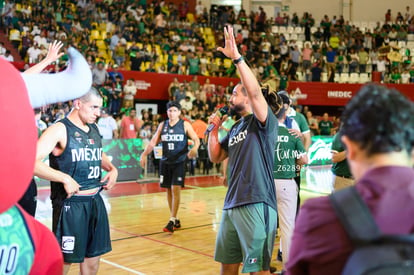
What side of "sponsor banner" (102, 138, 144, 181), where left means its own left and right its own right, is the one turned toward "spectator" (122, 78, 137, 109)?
back

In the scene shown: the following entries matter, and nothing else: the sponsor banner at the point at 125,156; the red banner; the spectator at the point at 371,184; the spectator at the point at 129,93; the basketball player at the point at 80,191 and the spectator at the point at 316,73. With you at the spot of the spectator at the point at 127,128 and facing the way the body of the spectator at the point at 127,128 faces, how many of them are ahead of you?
3

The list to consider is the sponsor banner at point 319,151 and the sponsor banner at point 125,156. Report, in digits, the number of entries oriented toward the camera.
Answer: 2

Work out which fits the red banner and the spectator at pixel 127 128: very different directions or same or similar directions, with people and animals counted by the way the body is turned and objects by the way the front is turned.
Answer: same or similar directions

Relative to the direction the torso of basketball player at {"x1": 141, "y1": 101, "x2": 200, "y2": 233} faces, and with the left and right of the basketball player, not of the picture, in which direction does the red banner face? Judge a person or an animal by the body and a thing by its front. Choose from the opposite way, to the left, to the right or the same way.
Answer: the same way

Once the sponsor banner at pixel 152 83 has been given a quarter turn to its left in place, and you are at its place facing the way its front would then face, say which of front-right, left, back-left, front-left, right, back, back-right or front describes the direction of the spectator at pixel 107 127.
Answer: right

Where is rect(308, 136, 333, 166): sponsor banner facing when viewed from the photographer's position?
facing the viewer

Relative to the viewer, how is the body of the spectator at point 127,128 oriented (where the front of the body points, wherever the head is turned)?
toward the camera

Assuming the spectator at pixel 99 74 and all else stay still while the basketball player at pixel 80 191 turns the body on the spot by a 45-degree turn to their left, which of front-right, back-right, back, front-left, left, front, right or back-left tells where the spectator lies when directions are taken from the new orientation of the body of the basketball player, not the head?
left

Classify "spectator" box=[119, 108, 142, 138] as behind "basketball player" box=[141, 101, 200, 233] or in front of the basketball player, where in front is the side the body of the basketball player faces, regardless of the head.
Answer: behind

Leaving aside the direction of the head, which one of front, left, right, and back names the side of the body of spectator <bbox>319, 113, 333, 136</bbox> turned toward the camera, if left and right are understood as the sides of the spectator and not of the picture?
front

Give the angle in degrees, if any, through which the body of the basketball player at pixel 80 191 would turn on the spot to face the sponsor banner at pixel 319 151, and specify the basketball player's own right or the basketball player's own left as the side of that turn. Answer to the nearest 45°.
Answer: approximately 90° to the basketball player's own left

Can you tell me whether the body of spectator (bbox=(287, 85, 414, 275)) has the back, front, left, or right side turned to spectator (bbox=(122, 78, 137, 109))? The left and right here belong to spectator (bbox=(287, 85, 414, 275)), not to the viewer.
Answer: front

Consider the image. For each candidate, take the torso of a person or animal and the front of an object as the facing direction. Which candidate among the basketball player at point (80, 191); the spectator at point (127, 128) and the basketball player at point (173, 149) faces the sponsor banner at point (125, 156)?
the spectator

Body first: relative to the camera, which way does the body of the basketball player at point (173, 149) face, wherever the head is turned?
toward the camera

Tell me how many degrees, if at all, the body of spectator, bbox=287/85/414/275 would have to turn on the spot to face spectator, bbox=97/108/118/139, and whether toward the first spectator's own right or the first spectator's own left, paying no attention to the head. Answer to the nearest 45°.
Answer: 0° — they already face them

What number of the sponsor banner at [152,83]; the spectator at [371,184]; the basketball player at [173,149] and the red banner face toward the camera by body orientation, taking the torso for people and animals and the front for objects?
3

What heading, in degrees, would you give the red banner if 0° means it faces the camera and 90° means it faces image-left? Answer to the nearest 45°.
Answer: approximately 0°

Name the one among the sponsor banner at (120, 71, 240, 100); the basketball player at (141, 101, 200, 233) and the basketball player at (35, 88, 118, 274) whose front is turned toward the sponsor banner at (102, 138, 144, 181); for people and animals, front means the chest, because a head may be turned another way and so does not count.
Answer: the sponsor banner at (120, 71, 240, 100)

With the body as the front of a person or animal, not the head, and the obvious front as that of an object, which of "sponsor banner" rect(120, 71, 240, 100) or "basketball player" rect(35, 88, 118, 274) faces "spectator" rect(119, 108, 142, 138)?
the sponsor banner
